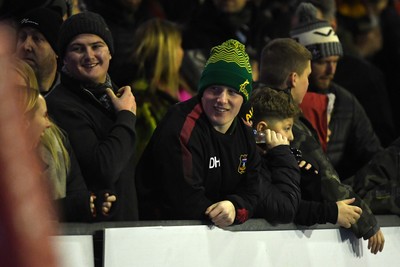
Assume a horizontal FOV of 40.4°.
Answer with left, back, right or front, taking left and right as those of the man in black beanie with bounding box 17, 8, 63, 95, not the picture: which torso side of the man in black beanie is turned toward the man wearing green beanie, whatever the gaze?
left

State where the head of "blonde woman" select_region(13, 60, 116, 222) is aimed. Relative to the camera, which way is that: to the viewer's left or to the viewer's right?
to the viewer's right

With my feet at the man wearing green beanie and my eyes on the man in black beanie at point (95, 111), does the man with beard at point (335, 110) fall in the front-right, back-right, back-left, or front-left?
back-right

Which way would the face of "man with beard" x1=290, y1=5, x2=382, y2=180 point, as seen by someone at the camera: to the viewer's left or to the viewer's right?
to the viewer's left

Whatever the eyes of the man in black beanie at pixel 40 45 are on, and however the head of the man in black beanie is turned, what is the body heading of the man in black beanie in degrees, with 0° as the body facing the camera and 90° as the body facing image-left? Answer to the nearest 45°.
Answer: approximately 45°

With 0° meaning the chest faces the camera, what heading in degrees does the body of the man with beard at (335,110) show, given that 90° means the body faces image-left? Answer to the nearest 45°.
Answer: approximately 45°

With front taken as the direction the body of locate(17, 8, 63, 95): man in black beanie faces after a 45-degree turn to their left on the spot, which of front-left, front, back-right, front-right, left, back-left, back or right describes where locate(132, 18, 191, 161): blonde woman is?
back-left

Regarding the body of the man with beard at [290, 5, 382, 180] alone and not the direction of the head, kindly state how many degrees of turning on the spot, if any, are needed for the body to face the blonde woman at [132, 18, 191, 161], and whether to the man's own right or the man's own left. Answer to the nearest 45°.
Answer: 0° — they already face them

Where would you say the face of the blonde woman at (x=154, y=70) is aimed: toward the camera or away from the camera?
away from the camera
